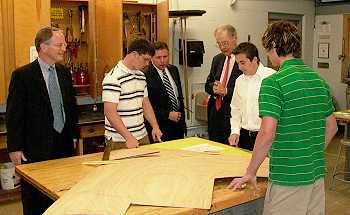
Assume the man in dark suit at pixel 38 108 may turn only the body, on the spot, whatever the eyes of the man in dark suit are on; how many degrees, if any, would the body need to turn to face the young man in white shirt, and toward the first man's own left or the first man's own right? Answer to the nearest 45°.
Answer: approximately 45° to the first man's own left

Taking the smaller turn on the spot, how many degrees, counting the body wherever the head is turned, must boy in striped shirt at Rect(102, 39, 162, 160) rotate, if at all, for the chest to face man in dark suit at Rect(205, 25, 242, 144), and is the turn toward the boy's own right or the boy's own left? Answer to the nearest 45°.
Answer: approximately 90° to the boy's own left

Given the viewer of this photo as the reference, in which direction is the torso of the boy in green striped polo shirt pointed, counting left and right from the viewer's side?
facing away from the viewer and to the left of the viewer

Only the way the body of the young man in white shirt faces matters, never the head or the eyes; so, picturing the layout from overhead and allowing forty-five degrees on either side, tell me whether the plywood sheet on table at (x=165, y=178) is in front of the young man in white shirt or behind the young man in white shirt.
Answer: in front

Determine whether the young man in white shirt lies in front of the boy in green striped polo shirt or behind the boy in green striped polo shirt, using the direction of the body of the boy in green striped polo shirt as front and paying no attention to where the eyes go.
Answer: in front

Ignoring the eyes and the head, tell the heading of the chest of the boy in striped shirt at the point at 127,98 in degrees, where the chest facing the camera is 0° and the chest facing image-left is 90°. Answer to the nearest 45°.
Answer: approximately 315°

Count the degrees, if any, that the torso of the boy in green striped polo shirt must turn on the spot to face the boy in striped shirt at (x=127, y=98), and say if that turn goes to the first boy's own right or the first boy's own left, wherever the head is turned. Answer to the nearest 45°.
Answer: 0° — they already face them

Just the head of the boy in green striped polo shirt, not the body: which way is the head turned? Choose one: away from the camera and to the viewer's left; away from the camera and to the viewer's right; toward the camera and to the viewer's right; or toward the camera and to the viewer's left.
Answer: away from the camera and to the viewer's left
